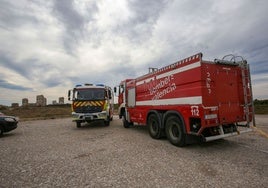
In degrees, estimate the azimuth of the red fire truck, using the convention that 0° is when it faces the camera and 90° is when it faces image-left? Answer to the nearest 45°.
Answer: approximately 135°

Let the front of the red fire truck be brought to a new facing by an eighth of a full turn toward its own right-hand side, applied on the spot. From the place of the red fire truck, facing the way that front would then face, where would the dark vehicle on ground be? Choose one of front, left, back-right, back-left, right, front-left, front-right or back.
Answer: left
